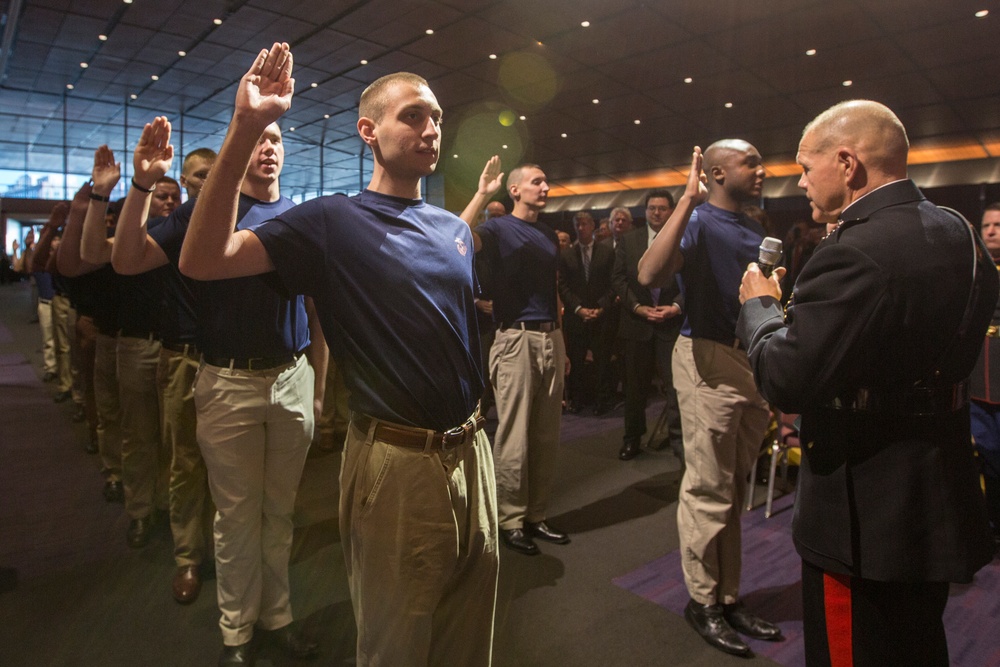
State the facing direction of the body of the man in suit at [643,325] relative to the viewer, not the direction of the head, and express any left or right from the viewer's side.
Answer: facing the viewer

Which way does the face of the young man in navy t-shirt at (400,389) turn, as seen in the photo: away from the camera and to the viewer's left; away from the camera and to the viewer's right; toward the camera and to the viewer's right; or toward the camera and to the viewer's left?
toward the camera and to the viewer's right

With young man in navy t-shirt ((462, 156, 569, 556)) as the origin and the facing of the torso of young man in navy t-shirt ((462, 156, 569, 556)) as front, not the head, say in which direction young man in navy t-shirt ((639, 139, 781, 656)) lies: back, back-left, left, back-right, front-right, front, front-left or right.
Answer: front

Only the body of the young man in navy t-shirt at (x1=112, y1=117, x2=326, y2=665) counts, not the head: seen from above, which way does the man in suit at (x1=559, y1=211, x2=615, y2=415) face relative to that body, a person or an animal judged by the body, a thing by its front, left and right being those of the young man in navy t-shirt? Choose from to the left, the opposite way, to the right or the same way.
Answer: to the right

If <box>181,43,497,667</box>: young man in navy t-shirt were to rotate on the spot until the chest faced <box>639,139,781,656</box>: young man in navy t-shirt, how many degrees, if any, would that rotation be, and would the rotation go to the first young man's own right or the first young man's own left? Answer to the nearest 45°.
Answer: approximately 90° to the first young man's own left

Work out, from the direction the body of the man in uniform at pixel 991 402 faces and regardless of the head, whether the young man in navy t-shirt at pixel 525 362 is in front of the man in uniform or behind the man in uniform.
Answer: in front

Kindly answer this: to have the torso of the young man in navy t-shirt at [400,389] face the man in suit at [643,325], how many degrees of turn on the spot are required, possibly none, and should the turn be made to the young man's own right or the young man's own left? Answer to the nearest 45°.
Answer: approximately 90° to the young man's own left

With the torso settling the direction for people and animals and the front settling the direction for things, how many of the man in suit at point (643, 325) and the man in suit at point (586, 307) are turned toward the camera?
2

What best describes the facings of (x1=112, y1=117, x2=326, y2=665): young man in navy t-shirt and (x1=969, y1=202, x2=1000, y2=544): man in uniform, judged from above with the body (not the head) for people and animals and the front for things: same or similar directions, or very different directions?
very different directions

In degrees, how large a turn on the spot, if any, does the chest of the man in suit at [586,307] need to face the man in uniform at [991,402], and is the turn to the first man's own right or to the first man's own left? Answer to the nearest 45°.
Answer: approximately 45° to the first man's own left

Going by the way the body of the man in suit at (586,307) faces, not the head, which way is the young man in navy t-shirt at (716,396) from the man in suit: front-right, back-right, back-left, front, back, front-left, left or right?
front

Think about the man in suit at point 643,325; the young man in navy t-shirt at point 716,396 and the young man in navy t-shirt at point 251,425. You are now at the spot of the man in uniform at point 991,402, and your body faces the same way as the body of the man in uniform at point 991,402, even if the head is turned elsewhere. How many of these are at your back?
0

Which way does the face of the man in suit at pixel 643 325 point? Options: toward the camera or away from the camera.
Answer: toward the camera
